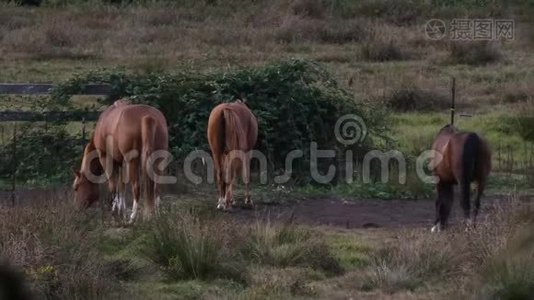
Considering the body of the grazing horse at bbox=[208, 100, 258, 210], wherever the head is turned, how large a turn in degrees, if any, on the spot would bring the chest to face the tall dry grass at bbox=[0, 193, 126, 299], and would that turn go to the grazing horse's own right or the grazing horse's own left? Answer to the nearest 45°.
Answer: approximately 180°

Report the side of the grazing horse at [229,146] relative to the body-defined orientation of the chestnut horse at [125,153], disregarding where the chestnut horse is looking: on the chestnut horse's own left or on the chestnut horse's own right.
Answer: on the chestnut horse's own right

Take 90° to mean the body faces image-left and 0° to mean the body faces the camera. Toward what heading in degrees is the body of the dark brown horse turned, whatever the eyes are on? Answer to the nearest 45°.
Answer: approximately 135°

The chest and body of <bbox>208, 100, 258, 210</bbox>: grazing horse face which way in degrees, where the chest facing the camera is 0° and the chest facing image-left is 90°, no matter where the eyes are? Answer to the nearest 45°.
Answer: approximately 180°

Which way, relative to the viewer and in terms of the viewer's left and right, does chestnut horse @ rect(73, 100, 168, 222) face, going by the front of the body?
facing away from the viewer and to the left of the viewer

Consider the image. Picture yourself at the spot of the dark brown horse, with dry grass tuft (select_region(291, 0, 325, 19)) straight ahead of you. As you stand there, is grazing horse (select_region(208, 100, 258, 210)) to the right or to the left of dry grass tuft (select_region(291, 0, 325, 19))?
left

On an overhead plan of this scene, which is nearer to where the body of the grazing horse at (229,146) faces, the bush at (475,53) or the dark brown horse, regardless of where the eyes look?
the bush

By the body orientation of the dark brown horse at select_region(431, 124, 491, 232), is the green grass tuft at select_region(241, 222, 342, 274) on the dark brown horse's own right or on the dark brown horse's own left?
on the dark brown horse's own left

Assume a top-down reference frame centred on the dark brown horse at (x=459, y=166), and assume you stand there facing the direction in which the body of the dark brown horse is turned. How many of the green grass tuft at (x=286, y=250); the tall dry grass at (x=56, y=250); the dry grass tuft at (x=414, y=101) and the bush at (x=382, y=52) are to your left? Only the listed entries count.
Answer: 2
